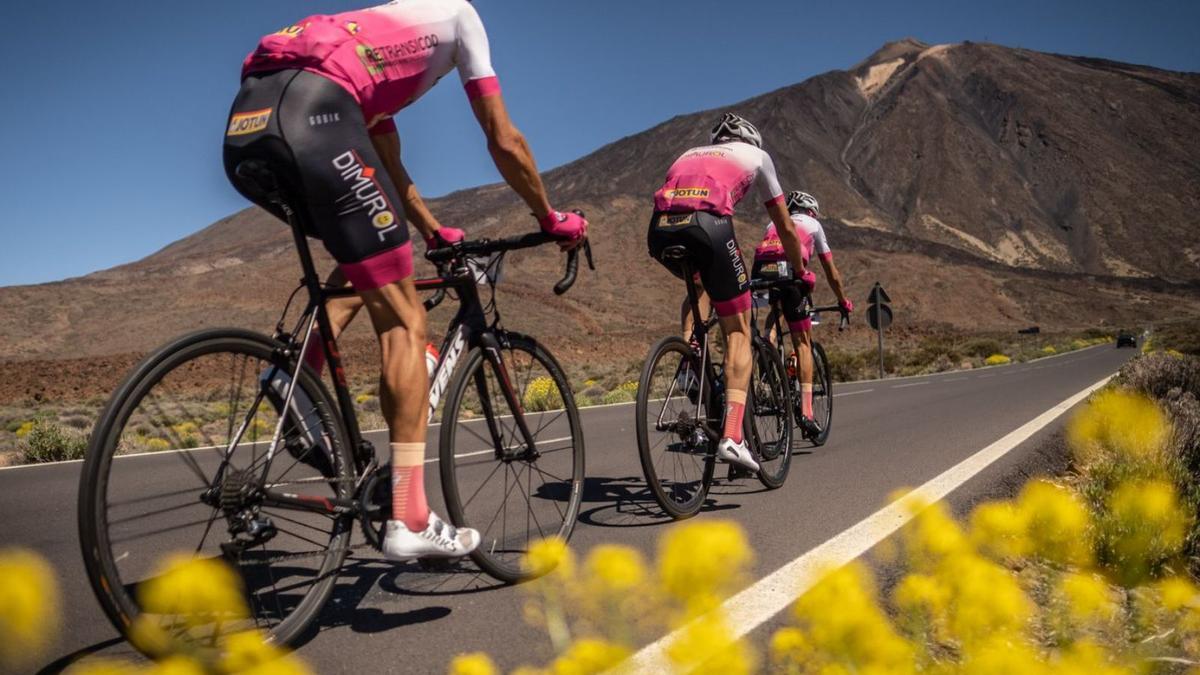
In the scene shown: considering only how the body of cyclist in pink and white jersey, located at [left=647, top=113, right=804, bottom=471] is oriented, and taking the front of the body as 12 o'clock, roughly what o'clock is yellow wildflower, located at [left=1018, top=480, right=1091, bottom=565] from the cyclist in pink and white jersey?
The yellow wildflower is roughly at 4 o'clock from the cyclist in pink and white jersey.

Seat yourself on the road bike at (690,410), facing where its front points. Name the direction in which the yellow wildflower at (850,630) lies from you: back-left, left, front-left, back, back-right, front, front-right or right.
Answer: back-right

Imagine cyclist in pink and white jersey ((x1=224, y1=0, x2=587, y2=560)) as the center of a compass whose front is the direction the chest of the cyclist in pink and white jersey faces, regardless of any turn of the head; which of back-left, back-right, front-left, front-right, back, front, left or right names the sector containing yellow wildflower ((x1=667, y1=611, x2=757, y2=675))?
back-right
